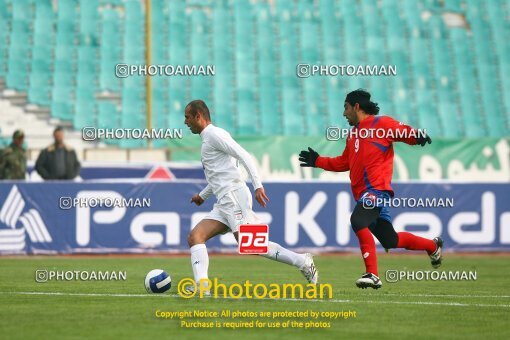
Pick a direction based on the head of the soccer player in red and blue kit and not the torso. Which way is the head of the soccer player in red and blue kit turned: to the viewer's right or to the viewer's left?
to the viewer's left

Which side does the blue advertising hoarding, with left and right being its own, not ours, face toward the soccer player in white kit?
front

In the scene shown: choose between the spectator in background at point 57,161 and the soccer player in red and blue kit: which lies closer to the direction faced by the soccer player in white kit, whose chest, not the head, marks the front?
the spectator in background

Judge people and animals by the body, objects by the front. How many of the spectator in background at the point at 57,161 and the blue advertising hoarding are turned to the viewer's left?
0

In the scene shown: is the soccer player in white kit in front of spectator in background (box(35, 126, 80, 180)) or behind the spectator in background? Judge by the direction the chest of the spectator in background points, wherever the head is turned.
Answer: in front

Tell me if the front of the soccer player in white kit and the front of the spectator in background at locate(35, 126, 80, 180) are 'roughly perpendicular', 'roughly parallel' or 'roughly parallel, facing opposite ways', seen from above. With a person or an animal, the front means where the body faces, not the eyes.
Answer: roughly perpendicular

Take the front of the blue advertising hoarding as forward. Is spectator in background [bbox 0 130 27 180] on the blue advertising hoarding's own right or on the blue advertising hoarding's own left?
on the blue advertising hoarding's own right

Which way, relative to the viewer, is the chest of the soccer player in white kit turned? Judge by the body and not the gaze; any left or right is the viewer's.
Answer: facing to the left of the viewer
